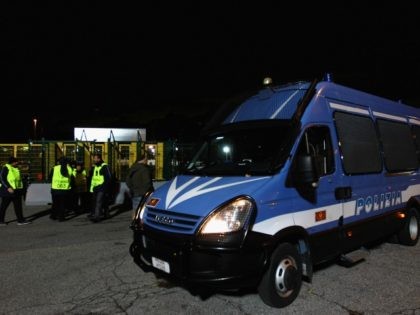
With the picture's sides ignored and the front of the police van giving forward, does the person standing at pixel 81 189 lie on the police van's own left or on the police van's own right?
on the police van's own right

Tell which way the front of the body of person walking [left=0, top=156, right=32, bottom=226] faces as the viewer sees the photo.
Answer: to the viewer's right

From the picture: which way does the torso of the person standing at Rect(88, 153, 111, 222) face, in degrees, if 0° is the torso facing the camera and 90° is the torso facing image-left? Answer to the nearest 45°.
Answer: approximately 45°

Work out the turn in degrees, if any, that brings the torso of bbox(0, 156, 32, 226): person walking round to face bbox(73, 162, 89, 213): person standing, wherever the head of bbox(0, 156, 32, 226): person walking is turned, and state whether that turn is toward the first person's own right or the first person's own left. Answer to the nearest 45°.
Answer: approximately 45° to the first person's own left

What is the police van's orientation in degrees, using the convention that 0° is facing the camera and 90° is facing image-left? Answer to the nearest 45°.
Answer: approximately 45°

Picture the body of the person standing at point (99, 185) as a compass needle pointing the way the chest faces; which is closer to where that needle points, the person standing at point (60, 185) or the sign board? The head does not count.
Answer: the person standing
